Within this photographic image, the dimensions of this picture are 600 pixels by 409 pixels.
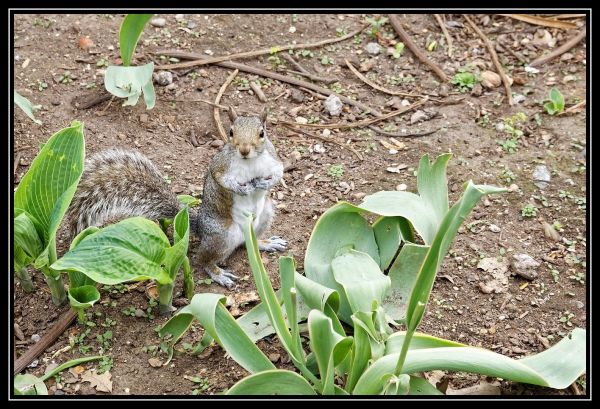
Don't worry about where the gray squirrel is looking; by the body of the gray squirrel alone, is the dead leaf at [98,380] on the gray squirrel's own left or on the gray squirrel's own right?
on the gray squirrel's own right

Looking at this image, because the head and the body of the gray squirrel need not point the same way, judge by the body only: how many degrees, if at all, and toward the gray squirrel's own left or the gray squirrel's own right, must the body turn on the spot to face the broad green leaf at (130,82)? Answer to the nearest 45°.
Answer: approximately 180°

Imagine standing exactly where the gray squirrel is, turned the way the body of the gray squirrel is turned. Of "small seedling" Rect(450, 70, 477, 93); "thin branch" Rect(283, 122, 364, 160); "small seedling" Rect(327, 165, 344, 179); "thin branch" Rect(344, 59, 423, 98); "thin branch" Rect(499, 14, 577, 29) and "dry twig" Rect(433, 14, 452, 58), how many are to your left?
6

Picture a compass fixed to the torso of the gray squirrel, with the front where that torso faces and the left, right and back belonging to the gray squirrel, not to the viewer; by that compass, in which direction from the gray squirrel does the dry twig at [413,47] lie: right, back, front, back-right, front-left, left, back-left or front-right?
left

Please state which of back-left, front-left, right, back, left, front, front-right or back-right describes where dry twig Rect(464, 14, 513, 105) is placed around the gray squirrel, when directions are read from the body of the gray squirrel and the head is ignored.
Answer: left

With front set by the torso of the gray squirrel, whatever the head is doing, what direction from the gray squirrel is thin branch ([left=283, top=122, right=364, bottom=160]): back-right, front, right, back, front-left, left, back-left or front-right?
left

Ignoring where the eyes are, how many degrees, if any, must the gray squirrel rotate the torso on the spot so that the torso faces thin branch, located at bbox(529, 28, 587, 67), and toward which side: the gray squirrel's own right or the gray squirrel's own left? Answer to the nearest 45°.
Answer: approximately 90° to the gray squirrel's own left

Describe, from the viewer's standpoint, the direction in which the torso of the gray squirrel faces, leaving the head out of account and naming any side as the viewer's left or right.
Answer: facing the viewer and to the right of the viewer

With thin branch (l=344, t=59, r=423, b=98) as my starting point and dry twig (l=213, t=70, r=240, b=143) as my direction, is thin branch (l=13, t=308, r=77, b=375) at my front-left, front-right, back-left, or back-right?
front-left

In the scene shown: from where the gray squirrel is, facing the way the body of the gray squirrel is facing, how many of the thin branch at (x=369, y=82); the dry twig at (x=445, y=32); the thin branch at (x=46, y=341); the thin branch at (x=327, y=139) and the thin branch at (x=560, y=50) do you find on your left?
4

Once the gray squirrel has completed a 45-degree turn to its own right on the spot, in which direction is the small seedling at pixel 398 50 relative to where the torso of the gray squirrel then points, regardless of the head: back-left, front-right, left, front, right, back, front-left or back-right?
back-left

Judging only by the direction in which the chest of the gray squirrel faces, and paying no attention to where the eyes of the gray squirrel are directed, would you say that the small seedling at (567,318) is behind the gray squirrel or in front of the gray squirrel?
in front

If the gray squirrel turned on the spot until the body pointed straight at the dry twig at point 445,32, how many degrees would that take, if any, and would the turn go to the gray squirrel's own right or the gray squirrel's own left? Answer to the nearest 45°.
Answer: approximately 90° to the gray squirrel's own left

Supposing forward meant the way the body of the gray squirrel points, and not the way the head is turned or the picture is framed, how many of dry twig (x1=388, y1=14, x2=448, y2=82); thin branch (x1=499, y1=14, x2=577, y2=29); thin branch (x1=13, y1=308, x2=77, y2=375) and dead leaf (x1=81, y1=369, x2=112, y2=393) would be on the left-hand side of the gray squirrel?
2

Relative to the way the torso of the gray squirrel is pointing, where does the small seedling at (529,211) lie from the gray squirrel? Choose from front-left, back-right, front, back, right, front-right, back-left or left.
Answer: front-left

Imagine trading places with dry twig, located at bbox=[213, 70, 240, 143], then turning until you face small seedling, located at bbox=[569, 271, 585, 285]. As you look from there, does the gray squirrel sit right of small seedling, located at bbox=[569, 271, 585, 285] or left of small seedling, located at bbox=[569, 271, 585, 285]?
right

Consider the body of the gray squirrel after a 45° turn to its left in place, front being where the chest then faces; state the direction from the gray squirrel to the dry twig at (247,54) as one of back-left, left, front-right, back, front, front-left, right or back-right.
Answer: left
